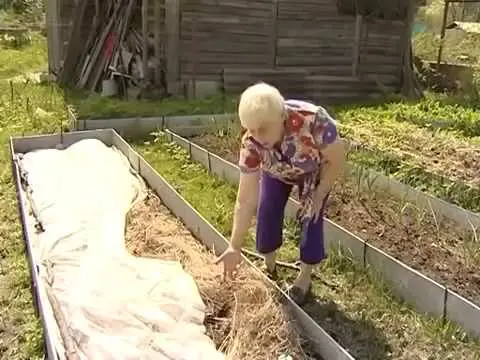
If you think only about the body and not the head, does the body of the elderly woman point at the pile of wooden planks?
no

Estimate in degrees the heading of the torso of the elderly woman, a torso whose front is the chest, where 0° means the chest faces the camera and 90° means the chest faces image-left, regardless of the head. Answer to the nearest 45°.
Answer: approximately 45°

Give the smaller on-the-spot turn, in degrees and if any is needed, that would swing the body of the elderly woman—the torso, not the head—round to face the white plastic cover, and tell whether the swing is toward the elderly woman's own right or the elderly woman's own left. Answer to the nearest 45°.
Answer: approximately 45° to the elderly woman's own right

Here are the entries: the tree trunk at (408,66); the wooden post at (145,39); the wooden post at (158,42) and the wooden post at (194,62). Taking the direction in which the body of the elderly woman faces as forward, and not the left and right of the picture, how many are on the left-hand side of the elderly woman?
0

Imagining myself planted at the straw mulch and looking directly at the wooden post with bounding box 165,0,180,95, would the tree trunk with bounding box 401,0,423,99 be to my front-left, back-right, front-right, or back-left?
front-right

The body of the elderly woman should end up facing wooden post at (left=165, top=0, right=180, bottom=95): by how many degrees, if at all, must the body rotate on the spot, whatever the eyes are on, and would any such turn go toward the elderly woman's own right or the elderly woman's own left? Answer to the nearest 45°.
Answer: approximately 135° to the elderly woman's own right

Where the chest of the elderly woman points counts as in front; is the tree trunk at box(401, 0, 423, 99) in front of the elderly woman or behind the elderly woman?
behind

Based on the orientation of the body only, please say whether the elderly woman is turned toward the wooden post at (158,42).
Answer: no

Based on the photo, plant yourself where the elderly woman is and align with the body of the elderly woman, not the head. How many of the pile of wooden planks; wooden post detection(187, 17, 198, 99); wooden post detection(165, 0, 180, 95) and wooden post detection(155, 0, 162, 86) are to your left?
0

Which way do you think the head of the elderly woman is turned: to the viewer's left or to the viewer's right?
to the viewer's left

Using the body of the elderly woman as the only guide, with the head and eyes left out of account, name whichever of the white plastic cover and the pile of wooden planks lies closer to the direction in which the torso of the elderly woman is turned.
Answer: the white plastic cover

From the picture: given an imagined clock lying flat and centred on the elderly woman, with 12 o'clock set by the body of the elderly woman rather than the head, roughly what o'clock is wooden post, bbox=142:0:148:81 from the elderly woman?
The wooden post is roughly at 4 o'clock from the elderly woman.

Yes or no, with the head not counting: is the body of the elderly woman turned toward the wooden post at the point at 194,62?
no
